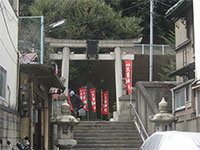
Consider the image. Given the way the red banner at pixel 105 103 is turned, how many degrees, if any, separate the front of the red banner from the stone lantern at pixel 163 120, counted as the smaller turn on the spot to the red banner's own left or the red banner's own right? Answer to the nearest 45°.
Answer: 0° — it already faces it

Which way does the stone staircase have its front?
toward the camera

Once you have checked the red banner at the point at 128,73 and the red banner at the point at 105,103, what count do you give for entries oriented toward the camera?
2

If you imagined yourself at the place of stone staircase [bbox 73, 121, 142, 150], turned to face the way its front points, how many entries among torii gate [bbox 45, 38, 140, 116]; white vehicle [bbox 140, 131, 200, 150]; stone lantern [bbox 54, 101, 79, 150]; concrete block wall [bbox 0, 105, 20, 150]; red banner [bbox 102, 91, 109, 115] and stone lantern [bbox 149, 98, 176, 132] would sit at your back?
2

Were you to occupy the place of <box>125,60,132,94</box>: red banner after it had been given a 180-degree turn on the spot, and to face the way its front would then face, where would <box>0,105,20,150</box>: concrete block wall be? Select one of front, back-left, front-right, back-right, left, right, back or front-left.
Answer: back

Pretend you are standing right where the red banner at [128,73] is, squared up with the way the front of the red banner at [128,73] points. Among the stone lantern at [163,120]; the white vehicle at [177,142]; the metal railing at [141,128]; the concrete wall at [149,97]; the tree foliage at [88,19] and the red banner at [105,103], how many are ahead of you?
4

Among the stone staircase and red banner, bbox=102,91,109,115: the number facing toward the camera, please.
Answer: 2

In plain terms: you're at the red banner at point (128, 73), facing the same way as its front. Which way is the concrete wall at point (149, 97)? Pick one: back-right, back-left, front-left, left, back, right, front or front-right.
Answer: front

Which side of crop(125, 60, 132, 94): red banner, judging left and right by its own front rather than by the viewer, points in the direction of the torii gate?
right

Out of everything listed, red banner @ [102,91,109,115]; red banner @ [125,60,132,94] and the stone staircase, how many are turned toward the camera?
3

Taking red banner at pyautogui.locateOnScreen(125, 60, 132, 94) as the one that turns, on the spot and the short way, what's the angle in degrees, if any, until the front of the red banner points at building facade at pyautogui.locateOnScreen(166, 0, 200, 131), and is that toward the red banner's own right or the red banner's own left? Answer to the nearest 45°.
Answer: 0° — it already faces it

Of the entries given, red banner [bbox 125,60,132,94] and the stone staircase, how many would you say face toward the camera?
2

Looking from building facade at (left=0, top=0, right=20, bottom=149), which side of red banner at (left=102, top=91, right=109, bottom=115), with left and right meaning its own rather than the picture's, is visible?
front

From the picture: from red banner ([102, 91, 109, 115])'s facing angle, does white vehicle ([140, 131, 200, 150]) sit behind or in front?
in front

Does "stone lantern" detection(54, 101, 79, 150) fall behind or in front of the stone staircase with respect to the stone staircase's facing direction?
in front
